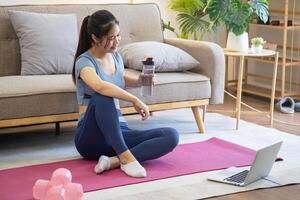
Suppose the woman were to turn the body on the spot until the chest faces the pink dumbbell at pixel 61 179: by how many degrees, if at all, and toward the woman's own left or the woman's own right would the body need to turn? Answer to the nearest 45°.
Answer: approximately 45° to the woman's own right

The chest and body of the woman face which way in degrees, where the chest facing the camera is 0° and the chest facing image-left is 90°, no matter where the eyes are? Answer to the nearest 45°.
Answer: approximately 315°

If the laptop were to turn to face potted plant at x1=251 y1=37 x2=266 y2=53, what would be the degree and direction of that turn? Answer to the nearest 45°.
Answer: approximately 45° to its right

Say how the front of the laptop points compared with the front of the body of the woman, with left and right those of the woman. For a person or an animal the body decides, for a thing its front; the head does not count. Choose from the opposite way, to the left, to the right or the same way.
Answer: the opposite way

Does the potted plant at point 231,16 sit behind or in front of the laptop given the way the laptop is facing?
in front

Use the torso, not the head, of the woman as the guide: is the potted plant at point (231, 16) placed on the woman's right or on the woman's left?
on the woman's left

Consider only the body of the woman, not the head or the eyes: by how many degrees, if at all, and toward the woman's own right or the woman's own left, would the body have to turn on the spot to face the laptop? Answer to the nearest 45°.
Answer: approximately 45° to the woman's own left

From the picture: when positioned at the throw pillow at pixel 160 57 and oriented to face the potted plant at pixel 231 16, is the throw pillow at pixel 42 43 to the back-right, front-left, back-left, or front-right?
back-left

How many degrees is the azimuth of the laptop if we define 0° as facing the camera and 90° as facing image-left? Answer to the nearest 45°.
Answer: approximately 135°
